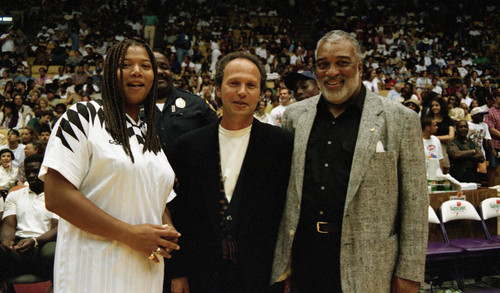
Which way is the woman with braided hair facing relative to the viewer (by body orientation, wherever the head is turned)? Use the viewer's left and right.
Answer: facing the viewer and to the right of the viewer

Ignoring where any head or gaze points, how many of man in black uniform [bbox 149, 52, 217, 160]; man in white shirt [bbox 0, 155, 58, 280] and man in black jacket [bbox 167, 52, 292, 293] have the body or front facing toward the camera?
3

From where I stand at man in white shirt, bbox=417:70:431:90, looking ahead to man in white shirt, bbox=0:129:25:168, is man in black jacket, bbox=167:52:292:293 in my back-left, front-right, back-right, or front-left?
front-left

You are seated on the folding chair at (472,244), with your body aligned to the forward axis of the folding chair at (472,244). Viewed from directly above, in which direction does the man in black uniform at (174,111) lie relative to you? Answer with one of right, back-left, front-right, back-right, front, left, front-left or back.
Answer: right

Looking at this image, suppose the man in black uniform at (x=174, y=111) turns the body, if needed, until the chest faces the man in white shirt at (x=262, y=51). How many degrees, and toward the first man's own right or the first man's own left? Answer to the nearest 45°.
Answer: approximately 180°

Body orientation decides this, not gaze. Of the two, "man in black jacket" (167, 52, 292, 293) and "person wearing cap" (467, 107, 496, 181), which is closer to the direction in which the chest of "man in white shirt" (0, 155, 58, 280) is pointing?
the man in black jacket

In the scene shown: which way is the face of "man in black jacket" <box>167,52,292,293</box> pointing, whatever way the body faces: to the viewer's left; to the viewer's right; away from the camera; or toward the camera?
toward the camera

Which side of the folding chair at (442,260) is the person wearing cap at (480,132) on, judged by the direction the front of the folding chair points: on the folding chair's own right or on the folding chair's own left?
on the folding chair's own left

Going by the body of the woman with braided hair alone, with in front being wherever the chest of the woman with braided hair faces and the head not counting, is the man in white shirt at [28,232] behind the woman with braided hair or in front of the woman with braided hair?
behind

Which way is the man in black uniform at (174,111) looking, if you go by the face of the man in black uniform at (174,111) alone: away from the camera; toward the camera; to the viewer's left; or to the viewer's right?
toward the camera

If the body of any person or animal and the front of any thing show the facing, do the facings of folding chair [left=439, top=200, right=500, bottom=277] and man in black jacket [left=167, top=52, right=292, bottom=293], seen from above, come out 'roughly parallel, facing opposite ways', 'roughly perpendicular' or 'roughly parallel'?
roughly parallel

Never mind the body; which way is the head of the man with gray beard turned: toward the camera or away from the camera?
toward the camera

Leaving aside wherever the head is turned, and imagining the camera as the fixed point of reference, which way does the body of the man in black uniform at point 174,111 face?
toward the camera

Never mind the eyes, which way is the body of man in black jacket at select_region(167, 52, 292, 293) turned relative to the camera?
toward the camera

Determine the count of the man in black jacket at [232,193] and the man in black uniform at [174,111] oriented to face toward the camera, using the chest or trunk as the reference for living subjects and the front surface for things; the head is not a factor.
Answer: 2

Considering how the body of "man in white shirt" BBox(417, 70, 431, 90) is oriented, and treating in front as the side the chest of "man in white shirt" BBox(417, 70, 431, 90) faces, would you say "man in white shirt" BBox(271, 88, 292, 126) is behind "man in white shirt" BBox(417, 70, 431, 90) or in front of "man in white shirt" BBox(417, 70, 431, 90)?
in front
